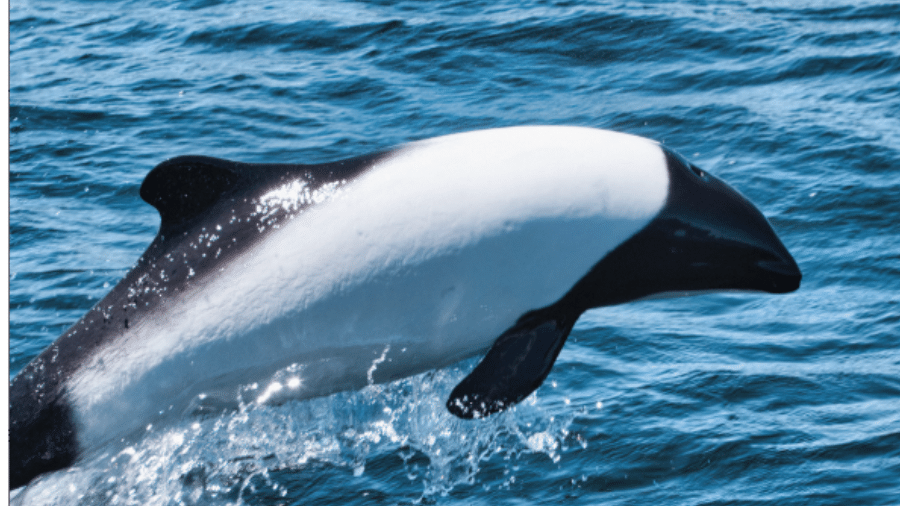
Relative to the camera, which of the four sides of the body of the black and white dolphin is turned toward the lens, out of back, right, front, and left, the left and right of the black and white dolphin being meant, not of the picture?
right
